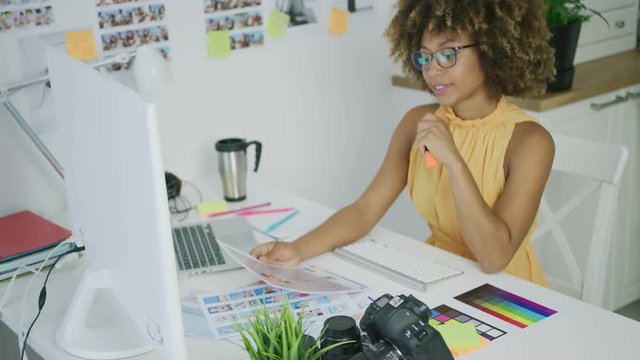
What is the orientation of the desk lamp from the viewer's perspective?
to the viewer's right

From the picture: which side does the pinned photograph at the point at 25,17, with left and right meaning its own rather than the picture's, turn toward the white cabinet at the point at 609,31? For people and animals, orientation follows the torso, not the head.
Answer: left

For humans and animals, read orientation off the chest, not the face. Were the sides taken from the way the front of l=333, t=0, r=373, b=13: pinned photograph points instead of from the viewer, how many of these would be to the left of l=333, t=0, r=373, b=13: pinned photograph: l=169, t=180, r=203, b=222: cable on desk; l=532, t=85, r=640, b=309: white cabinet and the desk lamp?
1

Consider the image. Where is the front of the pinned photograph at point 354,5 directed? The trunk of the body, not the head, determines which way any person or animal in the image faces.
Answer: toward the camera

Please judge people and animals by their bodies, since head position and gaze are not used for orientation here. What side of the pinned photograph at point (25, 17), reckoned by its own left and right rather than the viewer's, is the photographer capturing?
front

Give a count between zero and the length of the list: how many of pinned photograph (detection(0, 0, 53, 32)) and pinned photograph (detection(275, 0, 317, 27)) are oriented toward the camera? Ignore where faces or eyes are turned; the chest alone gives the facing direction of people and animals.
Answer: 2

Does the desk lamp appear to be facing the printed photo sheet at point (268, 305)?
no

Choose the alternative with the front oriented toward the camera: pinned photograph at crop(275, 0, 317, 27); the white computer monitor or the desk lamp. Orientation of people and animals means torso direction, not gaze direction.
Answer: the pinned photograph

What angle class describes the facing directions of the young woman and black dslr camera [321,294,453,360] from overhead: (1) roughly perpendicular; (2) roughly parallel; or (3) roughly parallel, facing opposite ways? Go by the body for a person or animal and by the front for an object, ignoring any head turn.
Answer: roughly parallel

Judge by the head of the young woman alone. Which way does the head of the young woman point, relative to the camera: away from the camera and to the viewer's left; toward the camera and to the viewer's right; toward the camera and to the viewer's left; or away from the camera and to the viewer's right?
toward the camera and to the viewer's left

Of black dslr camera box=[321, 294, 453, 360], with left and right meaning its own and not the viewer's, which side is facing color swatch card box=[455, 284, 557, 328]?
back

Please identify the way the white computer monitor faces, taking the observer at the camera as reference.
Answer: facing away from the viewer and to the right of the viewer
